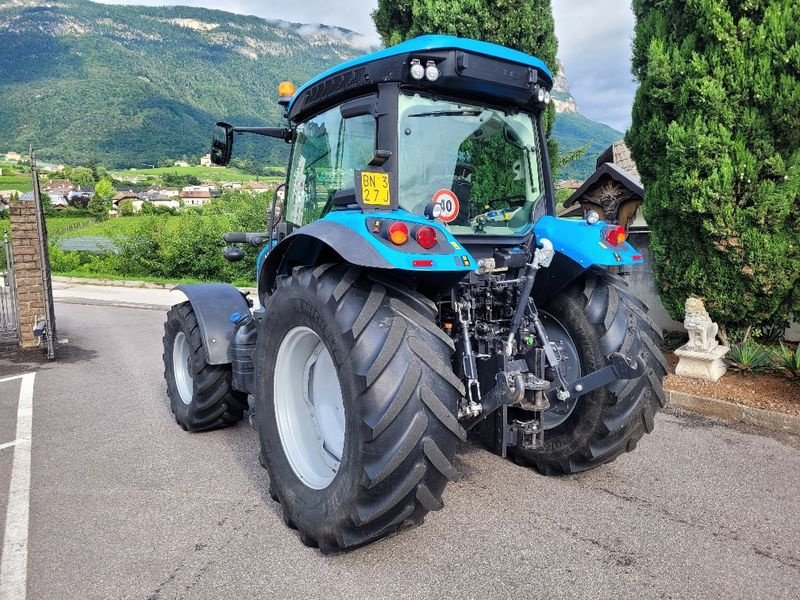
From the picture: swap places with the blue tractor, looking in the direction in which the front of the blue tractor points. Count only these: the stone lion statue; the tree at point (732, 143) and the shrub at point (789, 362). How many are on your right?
3

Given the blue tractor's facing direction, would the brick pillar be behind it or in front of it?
in front

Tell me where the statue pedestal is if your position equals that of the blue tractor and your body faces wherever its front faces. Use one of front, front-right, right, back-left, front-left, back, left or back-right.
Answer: right

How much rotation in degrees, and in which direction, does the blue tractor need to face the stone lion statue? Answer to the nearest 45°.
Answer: approximately 90° to its right

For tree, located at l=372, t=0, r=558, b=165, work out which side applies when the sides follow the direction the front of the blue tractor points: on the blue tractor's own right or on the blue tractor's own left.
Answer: on the blue tractor's own right

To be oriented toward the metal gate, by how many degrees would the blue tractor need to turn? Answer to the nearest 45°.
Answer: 0° — it already faces it

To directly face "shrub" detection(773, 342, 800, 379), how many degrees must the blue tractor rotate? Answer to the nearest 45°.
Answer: approximately 90° to its right

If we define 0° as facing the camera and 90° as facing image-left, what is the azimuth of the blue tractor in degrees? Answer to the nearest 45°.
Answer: approximately 135°

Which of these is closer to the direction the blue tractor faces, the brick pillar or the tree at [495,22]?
the brick pillar

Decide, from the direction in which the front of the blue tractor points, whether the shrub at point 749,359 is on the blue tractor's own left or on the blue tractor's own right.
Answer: on the blue tractor's own right

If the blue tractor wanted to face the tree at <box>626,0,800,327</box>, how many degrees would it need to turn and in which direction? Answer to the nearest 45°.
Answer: approximately 90° to its right

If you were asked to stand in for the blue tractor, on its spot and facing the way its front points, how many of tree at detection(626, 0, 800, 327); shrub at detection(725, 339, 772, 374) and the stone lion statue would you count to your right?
3

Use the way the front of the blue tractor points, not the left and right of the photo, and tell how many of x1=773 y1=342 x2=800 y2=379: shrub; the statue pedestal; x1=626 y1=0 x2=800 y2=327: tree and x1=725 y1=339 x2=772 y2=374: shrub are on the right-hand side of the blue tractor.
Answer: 4
